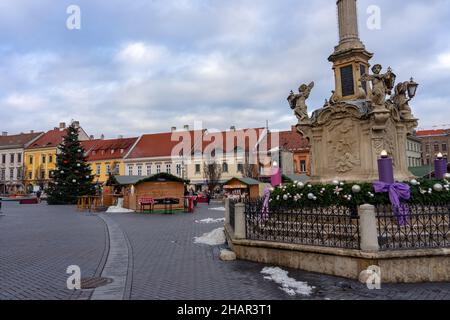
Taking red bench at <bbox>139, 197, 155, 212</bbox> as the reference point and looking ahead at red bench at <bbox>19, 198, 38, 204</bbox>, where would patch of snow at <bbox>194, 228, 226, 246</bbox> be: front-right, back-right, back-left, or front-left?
back-left

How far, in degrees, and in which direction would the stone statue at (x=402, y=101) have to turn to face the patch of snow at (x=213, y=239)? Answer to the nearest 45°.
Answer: approximately 180°

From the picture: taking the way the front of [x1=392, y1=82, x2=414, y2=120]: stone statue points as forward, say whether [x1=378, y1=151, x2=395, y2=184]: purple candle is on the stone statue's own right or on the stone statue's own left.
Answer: on the stone statue's own right

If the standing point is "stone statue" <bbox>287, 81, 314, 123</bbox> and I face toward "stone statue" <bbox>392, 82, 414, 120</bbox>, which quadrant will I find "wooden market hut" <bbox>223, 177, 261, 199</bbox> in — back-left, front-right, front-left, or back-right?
back-left

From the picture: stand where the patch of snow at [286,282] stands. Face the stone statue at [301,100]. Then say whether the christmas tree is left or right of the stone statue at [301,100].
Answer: left

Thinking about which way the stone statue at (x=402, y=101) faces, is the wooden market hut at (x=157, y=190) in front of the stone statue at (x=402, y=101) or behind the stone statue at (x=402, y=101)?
behind

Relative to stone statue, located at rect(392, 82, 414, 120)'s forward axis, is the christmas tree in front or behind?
behind

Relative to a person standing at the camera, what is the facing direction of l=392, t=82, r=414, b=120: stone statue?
facing to the right of the viewer

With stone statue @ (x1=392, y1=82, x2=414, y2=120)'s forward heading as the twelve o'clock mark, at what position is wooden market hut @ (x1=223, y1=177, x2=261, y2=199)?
The wooden market hut is roughly at 8 o'clock from the stone statue.
